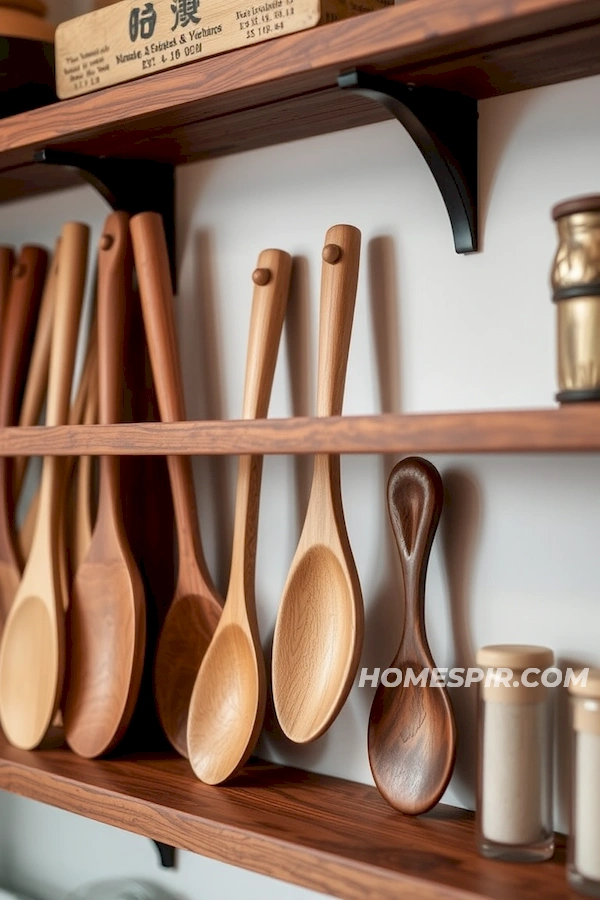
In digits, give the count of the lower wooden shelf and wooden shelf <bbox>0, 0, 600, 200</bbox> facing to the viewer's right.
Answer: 0

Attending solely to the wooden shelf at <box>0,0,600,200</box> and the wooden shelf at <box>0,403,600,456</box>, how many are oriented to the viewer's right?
0

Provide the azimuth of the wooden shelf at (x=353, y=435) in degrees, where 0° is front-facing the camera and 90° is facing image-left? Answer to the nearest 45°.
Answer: approximately 45°

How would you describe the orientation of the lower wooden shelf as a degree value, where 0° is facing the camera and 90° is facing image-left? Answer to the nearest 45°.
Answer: approximately 45°
